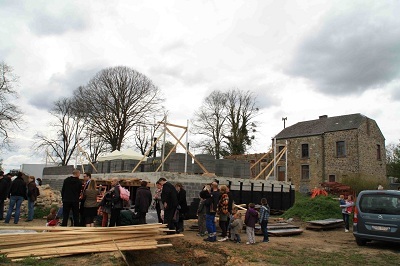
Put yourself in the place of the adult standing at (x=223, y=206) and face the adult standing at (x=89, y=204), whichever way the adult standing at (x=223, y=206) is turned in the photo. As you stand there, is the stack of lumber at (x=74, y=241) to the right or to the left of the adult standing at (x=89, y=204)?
left

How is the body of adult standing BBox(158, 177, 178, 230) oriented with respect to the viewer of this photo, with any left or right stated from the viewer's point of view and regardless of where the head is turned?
facing to the left of the viewer

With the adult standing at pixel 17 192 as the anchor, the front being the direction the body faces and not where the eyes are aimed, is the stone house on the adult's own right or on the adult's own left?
on the adult's own right

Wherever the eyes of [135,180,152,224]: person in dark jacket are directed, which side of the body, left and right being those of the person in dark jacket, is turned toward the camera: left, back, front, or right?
back
